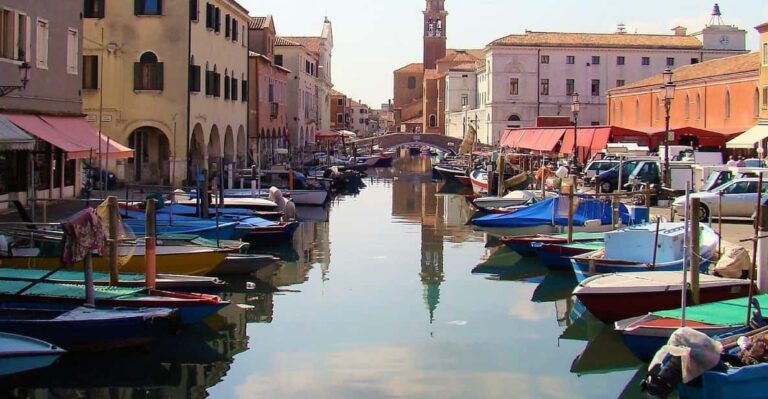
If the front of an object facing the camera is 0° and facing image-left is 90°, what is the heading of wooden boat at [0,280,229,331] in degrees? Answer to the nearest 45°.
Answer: approximately 270°

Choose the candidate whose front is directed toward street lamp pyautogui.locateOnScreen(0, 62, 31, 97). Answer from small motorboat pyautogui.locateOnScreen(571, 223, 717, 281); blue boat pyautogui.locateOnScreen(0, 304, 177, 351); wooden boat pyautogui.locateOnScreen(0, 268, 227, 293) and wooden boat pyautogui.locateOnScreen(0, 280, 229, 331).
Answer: the small motorboat

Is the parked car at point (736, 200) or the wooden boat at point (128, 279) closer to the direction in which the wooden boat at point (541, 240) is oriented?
the wooden boat

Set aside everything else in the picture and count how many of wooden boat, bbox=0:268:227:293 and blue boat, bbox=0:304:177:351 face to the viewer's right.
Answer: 2

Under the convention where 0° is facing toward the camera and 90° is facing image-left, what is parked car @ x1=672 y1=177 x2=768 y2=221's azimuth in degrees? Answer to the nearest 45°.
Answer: approximately 90°

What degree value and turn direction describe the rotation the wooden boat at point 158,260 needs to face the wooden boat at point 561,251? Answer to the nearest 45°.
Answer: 0° — it already faces it

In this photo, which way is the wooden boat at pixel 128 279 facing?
to the viewer's right

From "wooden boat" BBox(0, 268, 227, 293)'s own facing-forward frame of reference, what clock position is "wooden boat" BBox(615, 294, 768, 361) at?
"wooden boat" BBox(615, 294, 768, 361) is roughly at 1 o'clock from "wooden boat" BBox(0, 268, 227, 293).

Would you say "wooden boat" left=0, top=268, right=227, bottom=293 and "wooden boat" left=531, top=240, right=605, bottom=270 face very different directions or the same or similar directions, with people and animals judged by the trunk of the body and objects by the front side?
very different directions

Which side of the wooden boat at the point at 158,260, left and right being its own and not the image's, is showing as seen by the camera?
right

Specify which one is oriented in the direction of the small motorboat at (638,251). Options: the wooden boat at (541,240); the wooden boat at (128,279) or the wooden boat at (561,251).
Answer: the wooden boat at (128,279)

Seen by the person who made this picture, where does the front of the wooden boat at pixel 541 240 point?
facing to the left of the viewer

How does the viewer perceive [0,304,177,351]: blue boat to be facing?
facing to the right of the viewer

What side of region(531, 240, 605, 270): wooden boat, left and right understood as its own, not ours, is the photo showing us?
left

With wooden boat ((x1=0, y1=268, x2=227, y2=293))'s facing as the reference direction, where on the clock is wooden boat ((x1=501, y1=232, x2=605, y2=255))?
wooden boat ((x1=501, y1=232, x2=605, y2=255)) is roughly at 11 o'clock from wooden boat ((x1=0, y1=268, x2=227, y2=293)).
